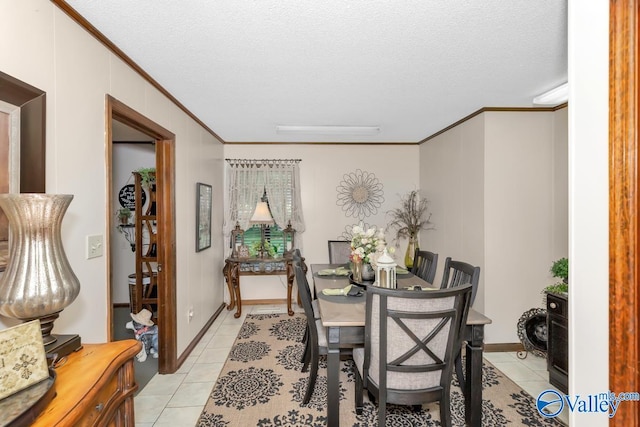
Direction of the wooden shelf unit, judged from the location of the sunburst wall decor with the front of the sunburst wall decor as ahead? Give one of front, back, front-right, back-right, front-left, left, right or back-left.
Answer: front-right

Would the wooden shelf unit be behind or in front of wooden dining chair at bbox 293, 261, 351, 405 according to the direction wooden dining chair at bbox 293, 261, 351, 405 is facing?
behind

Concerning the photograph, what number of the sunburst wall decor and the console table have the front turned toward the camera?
2

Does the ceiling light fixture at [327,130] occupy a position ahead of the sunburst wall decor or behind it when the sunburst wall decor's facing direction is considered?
ahead

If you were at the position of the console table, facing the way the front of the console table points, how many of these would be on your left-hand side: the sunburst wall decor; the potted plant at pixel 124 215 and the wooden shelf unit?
1

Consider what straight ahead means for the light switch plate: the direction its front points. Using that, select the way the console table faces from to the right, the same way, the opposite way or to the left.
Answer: to the right

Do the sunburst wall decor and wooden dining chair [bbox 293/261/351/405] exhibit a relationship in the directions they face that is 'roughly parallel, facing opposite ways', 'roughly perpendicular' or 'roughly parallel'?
roughly perpendicular

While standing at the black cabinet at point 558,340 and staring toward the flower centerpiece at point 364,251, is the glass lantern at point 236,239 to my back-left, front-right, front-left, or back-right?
front-right

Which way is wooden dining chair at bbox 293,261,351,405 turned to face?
to the viewer's right

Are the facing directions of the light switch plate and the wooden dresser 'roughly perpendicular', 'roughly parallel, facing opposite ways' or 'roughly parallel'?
roughly parallel

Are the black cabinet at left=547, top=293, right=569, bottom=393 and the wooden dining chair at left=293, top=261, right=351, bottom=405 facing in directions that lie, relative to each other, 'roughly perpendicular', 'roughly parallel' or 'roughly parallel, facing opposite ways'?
roughly parallel, facing opposite ways

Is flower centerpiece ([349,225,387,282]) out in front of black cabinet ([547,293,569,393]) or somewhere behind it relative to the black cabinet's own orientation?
in front

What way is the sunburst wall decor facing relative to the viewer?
toward the camera

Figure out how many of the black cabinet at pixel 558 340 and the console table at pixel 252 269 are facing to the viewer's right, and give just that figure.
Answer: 0

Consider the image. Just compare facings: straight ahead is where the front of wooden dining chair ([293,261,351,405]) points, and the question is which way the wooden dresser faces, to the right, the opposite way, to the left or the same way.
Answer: the same way

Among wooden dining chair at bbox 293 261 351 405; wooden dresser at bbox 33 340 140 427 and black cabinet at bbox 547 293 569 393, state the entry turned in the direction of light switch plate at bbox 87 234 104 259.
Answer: the black cabinet

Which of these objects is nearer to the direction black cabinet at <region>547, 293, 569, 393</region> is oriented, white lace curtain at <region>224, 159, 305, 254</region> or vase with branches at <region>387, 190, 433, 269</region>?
the white lace curtain

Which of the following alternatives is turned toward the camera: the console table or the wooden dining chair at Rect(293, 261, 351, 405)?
the console table

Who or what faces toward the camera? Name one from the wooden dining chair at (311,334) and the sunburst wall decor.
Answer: the sunburst wall decor

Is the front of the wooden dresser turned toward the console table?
no
